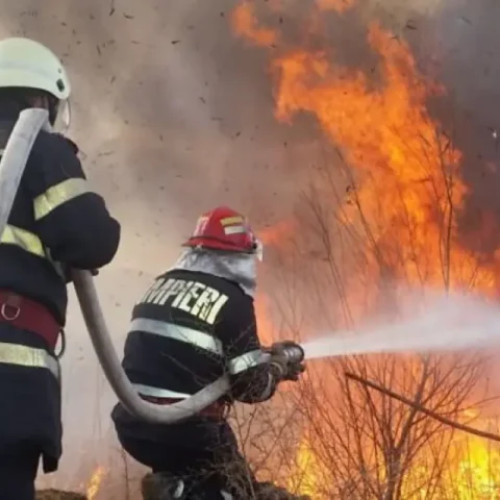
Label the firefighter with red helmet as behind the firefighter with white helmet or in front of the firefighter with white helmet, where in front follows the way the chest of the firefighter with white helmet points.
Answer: in front

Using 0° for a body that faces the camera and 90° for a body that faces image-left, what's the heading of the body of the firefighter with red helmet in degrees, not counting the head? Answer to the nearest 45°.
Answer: approximately 225°

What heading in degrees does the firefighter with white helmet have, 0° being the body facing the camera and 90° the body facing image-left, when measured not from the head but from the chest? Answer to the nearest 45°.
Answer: approximately 225°

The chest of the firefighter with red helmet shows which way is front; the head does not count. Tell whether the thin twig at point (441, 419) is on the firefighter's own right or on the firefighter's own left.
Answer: on the firefighter's own right

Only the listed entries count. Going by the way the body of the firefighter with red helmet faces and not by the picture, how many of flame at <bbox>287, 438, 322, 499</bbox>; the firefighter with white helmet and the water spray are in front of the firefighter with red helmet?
2

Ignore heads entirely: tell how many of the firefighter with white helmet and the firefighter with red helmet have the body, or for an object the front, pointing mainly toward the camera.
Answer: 0

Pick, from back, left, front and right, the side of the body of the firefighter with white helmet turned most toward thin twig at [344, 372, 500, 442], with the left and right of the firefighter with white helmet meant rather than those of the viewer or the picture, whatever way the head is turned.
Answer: front

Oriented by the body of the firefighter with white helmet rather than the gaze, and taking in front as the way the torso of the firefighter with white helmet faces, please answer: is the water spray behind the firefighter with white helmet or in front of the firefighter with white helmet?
in front

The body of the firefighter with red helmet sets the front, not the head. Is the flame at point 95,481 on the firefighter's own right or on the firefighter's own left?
on the firefighter's own left

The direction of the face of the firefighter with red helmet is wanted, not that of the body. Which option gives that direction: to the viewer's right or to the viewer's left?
to the viewer's right

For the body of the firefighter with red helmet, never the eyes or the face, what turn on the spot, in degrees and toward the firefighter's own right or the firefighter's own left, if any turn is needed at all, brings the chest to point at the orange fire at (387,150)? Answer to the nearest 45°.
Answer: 0° — they already face it

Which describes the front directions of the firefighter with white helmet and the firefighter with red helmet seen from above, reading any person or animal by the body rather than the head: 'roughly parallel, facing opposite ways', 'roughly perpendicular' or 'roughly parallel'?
roughly parallel
